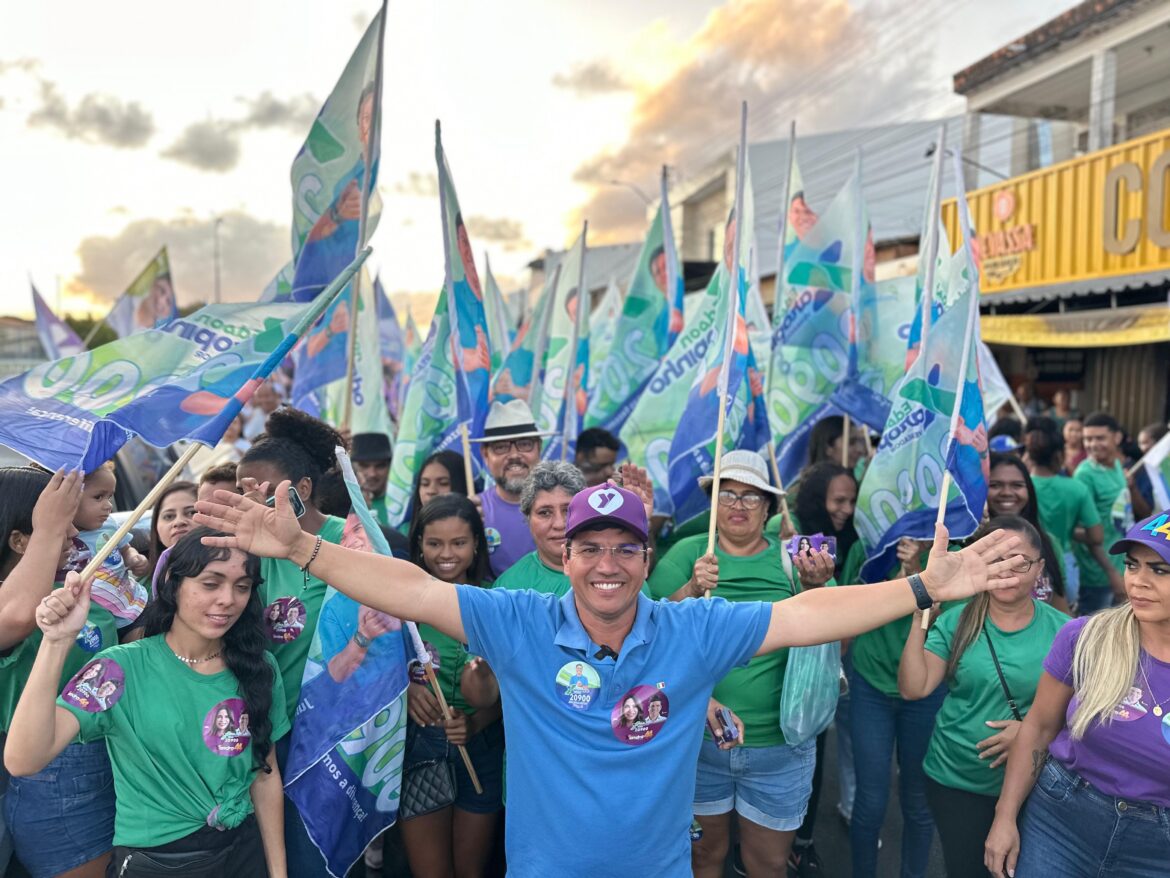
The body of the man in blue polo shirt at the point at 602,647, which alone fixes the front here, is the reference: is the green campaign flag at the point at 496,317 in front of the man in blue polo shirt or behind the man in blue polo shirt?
behind

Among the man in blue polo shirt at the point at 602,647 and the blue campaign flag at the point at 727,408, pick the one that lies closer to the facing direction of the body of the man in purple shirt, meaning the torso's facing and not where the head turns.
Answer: the man in blue polo shirt

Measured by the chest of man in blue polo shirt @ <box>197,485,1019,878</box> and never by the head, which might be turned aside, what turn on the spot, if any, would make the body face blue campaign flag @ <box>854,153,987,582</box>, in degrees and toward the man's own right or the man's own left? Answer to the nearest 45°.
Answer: approximately 135° to the man's own left

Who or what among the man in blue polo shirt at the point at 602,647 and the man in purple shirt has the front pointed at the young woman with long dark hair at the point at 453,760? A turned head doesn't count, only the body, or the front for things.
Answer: the man in purple shirt

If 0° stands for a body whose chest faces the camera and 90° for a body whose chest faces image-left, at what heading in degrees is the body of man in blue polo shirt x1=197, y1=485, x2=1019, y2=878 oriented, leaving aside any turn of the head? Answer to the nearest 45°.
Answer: approximately 0°

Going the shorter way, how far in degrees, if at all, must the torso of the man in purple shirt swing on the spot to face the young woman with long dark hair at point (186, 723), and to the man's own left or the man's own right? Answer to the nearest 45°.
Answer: approximately 45° to the man's own right

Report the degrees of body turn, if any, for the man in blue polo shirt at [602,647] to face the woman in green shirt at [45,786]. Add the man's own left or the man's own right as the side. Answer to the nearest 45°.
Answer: approximately 90° to the man's own right

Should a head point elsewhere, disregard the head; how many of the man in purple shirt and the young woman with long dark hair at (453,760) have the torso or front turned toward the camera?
2
